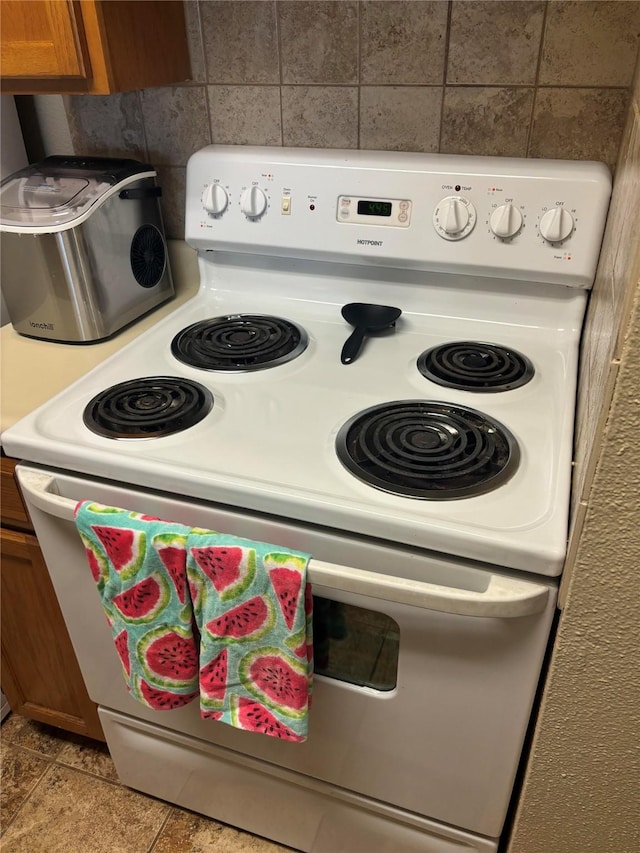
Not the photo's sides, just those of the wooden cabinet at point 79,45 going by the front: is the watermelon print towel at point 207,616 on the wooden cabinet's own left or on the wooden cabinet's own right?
on the wooden cabinet's own left

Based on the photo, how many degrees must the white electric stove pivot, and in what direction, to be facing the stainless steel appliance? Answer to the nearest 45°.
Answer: approximately 90° to its right

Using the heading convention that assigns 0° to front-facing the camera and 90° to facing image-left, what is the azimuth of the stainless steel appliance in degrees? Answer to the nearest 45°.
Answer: approximately 45°

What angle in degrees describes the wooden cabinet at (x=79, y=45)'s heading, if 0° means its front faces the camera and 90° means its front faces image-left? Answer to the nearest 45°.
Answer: approximately 45°

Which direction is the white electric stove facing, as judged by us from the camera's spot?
facing the viewer and to the left of the viewer
